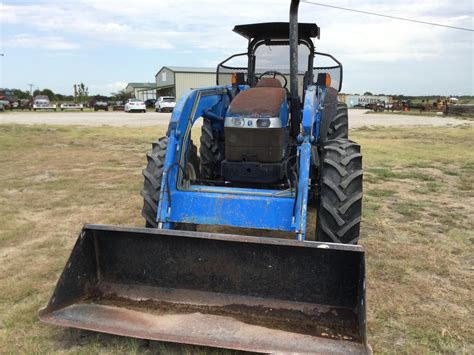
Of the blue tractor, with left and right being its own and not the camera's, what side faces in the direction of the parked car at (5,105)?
back

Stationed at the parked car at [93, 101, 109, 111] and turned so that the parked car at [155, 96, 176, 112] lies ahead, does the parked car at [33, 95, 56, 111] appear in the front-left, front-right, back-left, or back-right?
back-right

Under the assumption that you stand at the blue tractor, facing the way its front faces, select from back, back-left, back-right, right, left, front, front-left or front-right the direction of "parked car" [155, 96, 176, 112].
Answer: back

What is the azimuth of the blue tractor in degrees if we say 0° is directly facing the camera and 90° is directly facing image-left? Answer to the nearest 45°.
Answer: approximately 0°

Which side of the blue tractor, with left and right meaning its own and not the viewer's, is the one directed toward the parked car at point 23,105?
back

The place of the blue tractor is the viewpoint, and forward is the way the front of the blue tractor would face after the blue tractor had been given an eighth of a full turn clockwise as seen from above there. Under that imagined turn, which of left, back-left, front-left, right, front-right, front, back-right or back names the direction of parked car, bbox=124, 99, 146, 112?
back-right
